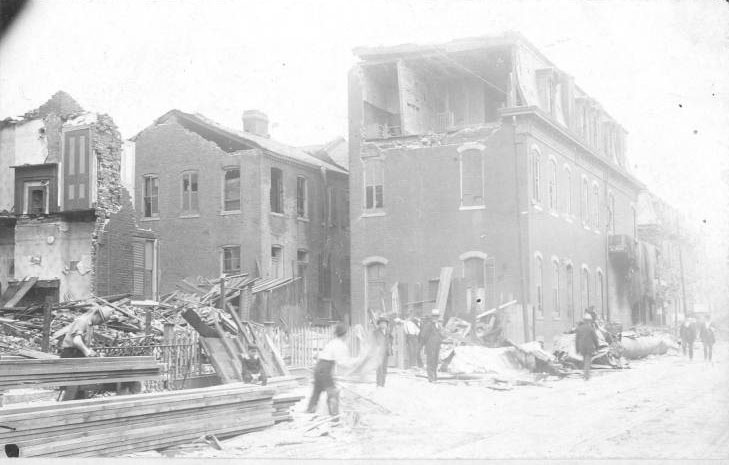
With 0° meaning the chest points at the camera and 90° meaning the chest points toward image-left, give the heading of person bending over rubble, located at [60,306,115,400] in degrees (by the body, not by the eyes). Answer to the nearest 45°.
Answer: approximately 270°

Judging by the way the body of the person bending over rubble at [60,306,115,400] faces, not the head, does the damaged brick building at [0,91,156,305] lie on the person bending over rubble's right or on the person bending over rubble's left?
on the person bending over rubble's left

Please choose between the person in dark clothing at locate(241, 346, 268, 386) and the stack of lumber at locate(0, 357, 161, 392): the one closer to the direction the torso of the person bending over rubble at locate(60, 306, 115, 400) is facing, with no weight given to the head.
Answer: the person in dark clothing

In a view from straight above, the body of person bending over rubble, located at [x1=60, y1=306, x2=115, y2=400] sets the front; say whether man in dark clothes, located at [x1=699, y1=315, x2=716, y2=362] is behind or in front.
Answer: in front

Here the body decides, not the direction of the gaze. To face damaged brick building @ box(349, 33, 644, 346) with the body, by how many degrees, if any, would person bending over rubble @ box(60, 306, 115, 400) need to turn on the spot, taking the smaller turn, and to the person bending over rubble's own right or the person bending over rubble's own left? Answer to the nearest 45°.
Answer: approximately 45° to the person bending over rubble's own left

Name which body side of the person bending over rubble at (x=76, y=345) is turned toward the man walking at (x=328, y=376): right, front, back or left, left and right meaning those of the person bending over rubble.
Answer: front

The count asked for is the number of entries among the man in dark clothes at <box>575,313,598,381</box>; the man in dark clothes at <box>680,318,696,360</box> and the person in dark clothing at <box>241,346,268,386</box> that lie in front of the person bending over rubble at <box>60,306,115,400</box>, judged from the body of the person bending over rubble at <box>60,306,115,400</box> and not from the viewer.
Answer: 3

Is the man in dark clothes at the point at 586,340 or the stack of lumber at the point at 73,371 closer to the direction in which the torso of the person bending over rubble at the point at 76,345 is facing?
the man in dark clothes

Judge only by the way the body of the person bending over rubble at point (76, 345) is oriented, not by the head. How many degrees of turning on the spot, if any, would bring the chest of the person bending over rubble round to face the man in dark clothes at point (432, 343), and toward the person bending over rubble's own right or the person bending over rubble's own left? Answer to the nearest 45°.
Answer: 0° — they already face them

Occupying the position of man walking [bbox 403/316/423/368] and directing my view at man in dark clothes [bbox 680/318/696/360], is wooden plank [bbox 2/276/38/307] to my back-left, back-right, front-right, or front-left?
back-left

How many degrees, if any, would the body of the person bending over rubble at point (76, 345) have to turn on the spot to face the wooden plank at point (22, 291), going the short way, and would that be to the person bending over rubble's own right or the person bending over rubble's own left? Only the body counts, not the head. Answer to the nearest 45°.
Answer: approximately 90° to the person bending over rubble's own left

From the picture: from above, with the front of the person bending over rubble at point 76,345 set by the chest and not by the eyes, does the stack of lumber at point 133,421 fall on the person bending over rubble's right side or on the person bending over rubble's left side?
on the person bending over rubble's right side

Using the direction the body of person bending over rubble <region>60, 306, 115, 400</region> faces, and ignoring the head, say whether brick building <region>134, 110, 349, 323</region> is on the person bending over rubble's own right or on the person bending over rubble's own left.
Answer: on the person bending over rubble's own left

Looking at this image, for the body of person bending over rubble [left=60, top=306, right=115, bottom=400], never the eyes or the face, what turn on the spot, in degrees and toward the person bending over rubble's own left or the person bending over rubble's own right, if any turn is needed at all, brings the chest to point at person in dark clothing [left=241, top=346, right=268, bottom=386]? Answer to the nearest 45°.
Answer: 0° — they already face them
